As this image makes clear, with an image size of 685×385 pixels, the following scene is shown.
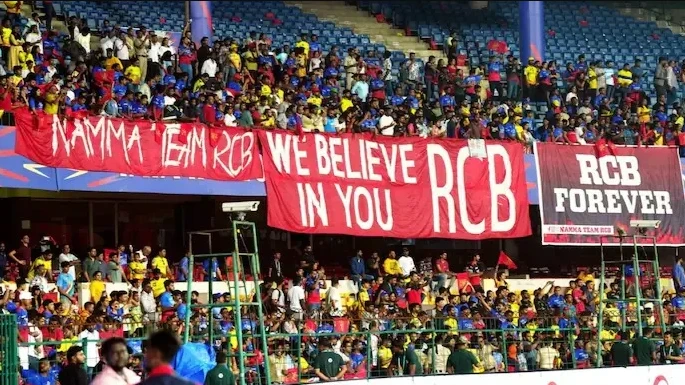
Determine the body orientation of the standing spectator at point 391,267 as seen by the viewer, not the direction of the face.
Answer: toward the camera

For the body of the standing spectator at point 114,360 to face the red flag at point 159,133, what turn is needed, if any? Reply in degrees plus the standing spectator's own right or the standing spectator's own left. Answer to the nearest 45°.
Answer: approximately 135° to the standing spectator's own left

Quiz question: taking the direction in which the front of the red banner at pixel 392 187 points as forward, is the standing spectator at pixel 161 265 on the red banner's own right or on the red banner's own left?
on the red banner's own right

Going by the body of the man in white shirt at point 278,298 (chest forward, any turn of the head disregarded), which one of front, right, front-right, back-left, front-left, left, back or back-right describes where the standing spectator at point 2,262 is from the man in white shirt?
back-right

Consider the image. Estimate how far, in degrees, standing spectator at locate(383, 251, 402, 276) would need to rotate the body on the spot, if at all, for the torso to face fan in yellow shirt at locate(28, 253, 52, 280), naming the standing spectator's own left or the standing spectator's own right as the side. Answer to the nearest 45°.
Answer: approximately 45° to the standing spectator's own right

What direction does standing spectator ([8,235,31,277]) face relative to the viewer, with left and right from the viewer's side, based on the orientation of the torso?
facing the viewer and to the right of the viewer

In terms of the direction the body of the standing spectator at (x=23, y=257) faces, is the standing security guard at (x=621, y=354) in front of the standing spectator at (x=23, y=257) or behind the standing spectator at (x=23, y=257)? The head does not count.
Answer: in front

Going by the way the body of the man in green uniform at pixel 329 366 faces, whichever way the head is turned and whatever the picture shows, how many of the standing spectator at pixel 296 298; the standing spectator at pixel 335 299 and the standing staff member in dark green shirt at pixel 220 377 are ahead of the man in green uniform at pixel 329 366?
2

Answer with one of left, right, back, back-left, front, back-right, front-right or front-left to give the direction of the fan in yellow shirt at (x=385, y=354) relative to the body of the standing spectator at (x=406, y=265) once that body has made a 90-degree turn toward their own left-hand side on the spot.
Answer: right

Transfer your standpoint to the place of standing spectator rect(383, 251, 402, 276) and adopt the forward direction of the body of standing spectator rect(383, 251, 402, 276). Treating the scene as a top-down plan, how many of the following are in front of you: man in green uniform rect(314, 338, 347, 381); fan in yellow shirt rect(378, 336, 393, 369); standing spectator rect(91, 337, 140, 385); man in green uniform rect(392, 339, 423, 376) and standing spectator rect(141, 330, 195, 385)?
5

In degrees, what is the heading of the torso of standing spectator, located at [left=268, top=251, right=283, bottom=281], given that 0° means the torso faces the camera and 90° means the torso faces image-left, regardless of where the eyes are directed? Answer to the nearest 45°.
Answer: approximately 315°

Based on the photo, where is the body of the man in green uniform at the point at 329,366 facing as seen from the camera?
away from the camera
